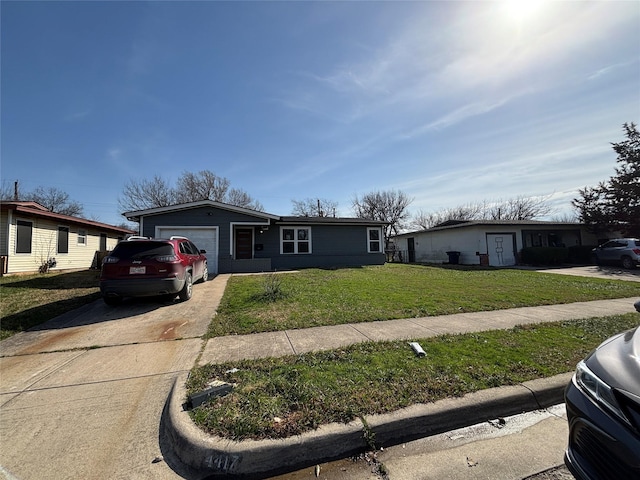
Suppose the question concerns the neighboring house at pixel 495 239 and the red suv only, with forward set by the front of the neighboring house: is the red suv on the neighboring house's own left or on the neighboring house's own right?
on the neighboring house's own right

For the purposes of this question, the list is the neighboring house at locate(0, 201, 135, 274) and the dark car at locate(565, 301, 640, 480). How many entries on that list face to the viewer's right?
0

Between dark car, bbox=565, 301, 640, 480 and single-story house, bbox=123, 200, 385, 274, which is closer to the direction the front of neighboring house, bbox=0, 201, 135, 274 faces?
the dark car

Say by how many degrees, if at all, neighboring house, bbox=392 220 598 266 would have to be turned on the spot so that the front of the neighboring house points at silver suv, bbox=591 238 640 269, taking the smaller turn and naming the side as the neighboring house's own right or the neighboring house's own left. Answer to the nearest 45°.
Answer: approximately 45° to the neighboring house's own left

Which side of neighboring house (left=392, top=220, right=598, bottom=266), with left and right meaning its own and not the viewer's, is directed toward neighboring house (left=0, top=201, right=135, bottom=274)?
right

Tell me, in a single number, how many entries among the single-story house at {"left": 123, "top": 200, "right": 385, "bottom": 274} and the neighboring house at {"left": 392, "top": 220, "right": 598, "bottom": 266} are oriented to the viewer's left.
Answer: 0

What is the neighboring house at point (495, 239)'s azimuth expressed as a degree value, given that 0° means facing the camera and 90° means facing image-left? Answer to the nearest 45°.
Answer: approximately 315°

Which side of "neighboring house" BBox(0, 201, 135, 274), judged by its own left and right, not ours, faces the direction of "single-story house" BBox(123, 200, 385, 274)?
left

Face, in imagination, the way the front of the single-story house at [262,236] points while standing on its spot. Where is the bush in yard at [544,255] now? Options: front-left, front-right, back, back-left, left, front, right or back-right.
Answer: left

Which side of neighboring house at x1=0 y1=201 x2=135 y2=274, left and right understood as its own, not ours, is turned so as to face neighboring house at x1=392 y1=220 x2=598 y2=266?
left

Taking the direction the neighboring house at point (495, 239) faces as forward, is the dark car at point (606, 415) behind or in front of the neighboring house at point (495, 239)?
in front

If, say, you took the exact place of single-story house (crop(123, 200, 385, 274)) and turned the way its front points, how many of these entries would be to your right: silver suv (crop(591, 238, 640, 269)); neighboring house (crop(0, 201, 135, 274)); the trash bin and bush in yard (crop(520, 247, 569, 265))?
1

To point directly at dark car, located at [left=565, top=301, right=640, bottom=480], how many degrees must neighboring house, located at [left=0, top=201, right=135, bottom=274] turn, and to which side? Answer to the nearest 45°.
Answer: approximately 45° to its left

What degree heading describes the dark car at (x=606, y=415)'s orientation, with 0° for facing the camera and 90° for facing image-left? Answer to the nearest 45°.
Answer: approximately 45°

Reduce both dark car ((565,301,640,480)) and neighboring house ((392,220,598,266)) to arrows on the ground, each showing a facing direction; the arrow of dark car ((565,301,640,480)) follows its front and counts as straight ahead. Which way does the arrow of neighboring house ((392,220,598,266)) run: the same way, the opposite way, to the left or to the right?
to the left

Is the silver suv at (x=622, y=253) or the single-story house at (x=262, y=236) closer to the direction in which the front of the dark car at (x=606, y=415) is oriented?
the single-story house
